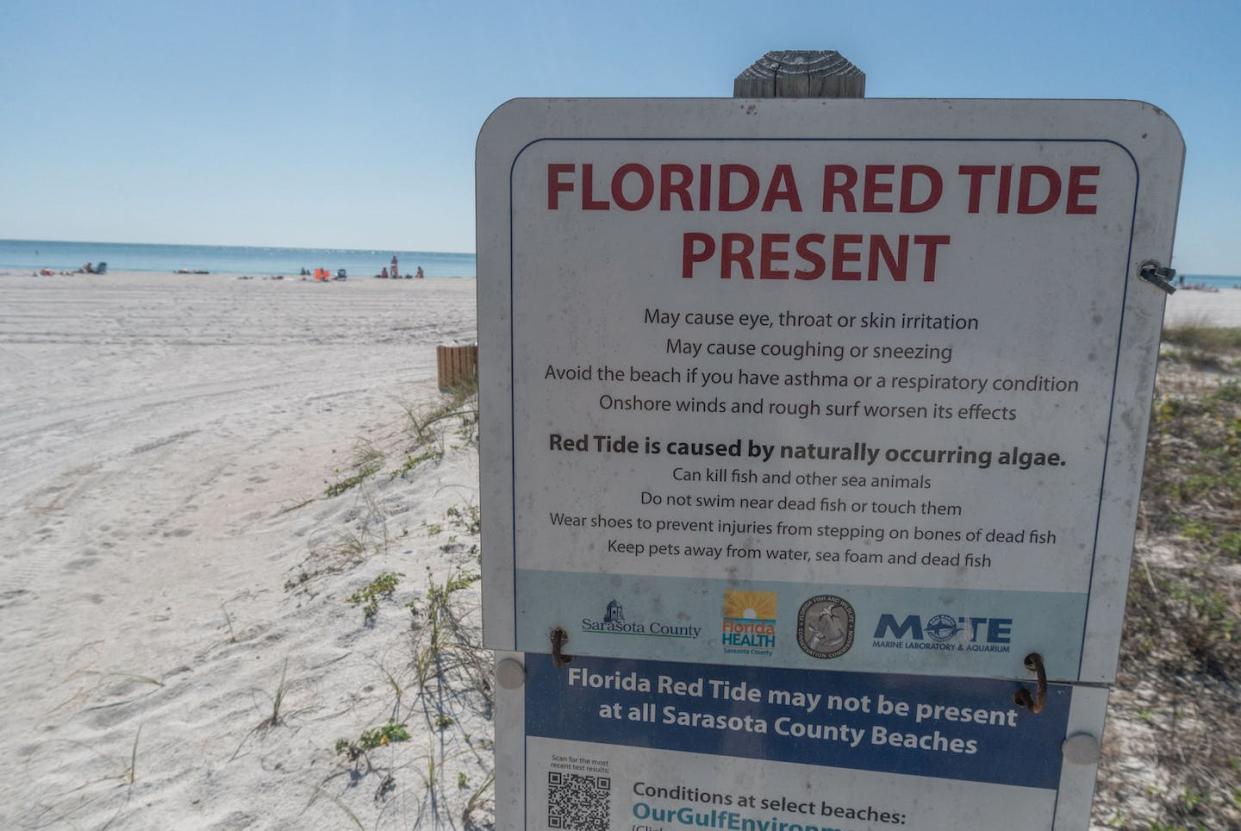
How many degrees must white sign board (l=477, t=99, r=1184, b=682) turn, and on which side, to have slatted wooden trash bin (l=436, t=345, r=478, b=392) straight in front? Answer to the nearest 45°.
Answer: approximately 135° to its right

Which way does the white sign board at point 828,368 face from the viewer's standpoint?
toward the camera
